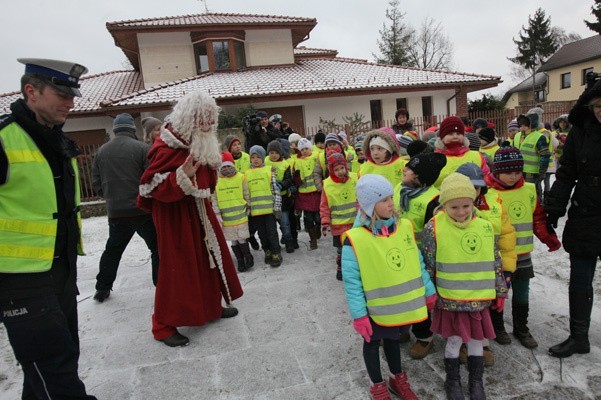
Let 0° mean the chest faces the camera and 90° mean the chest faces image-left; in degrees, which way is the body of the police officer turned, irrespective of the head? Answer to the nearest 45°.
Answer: approximately 315°

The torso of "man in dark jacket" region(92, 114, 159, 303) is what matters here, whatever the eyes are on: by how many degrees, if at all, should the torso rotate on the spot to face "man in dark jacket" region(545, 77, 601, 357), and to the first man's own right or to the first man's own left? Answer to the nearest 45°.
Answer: approximately 135° to the first man's own right

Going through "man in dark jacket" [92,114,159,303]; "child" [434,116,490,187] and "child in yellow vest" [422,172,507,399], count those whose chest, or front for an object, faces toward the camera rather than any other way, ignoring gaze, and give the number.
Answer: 2

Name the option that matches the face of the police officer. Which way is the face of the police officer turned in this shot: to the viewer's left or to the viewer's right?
to the viewer's right

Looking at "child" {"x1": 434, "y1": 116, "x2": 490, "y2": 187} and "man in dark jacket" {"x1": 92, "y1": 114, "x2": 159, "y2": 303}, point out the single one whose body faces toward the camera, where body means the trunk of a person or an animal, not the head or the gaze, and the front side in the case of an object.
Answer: the child

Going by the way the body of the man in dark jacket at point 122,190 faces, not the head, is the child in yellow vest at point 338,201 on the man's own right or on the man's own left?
on the man's own right

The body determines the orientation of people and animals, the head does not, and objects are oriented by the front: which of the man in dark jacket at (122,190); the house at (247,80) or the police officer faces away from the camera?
the man in dark jacket

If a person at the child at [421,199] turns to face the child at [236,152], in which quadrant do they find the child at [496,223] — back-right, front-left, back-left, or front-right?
back-right

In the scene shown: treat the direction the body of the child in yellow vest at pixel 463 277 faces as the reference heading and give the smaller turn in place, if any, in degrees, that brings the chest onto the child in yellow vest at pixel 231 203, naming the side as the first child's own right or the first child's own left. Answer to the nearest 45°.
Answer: approximately 135° to the first child's own right

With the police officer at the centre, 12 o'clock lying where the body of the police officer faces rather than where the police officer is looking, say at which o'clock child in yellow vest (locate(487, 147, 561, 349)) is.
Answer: The child in yellow vest is roughly at 11 o'clock from the police officer.

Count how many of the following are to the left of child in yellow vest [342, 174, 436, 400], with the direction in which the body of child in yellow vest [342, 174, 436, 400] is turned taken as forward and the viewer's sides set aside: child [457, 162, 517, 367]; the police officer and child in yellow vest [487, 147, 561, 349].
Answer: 2

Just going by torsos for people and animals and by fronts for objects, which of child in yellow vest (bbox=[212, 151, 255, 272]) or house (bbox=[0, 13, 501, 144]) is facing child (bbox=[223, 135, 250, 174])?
the house

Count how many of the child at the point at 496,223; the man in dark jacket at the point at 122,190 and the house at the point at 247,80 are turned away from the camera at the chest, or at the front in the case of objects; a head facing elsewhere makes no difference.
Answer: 1

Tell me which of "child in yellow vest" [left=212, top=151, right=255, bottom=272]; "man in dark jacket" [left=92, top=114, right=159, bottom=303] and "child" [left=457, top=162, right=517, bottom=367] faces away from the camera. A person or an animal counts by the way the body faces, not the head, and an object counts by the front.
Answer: the man in dark jacket

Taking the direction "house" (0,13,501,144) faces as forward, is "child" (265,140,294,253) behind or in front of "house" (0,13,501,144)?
in front

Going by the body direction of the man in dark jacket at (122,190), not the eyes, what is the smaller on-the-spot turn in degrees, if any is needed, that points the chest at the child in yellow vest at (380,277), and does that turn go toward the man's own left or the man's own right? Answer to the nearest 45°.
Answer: approximately 135° to the man's own right

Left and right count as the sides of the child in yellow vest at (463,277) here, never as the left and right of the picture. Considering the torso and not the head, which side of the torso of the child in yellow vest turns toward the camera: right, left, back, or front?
front

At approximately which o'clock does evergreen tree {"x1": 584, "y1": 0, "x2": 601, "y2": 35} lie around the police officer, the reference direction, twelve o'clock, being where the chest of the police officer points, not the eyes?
The evergreen tree is roughly at 10 o'clock from the police officer.

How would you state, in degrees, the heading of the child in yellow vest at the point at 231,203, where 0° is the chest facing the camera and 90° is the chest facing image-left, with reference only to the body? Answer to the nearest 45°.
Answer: approximately 0°

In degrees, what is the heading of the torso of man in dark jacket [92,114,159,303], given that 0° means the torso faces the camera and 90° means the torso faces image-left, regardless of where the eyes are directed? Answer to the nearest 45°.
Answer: approximately 180°

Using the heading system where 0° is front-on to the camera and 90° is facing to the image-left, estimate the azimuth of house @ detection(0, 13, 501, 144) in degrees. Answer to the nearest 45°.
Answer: approximately 0°
